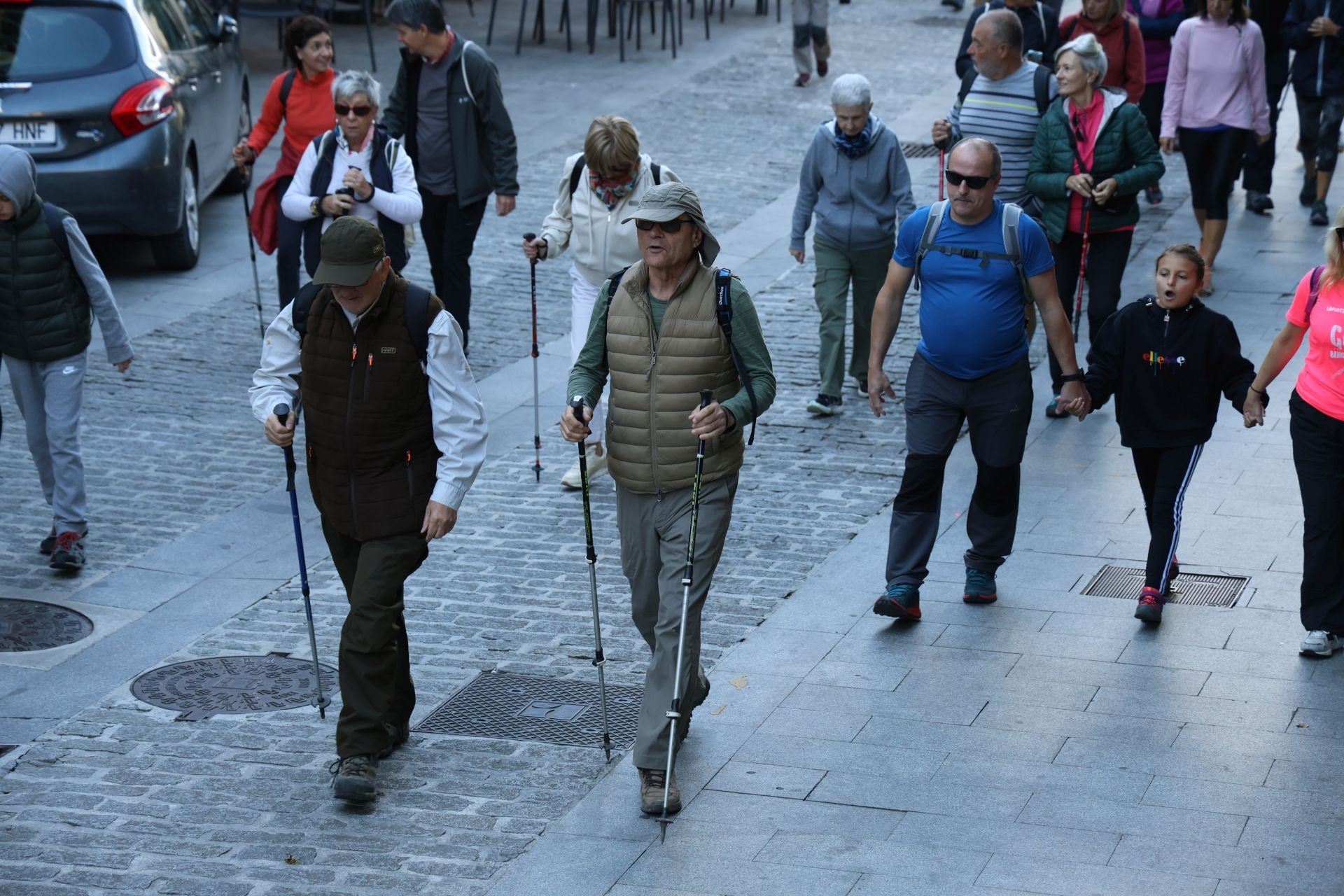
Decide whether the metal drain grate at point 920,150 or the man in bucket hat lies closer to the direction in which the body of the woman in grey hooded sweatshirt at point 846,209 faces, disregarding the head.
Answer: the man in bucket hat

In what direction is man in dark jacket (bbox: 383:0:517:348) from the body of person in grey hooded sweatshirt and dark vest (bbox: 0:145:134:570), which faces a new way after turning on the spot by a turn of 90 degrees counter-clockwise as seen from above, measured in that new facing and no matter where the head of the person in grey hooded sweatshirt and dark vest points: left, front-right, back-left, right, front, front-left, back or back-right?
left

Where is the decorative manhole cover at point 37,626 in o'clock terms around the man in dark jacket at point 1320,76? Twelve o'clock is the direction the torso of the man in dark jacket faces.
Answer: The decorative manhole cover is roughly at 1 o'clock from the man in dark jacket.

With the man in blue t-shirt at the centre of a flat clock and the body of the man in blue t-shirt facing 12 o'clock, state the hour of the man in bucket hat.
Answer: The man in bucket hat is roughly at 1 o'clock from the man in blue t-shirt.

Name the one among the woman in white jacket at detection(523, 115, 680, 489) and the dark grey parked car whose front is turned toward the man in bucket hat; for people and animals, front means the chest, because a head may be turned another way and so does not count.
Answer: the woman in white jacket

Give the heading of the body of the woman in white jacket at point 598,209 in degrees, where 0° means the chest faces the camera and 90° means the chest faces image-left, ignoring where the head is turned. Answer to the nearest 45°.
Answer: approximately 0°

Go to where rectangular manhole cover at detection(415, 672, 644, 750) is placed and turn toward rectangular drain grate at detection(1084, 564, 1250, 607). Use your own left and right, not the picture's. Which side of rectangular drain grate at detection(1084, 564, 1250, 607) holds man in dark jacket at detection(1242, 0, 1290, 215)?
left

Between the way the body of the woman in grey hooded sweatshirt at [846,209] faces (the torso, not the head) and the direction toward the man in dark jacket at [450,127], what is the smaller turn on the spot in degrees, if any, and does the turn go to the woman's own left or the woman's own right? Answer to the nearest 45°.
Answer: approximately 90° to the woman's own right

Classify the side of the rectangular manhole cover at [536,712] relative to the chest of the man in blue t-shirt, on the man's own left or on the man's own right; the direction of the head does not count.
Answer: on the man's own right

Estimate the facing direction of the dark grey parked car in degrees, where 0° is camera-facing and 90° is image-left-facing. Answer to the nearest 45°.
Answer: approximately 225°

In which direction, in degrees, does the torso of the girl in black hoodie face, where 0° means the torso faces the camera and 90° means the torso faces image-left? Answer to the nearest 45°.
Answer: approximately 0°
